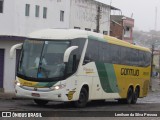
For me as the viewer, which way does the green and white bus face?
facing the viewer and to the left of the viewer

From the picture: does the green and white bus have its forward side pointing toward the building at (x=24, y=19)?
no
